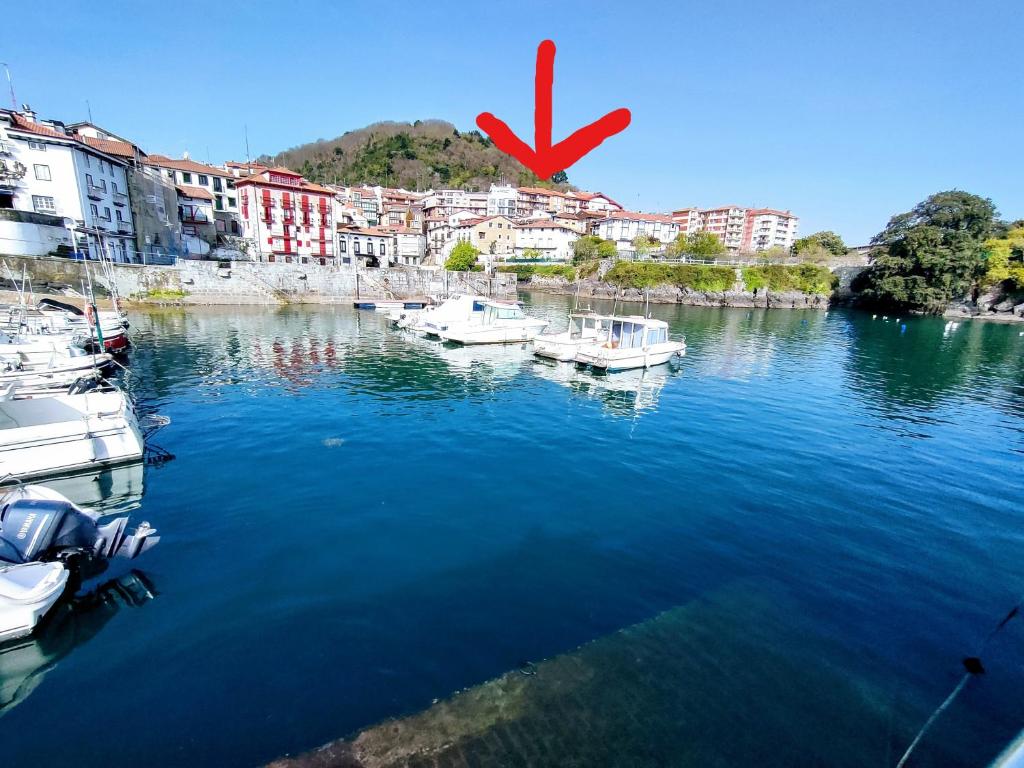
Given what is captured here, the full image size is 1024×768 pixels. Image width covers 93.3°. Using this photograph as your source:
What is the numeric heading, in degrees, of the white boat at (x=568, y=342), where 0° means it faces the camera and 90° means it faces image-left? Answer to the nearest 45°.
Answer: approximately 45°

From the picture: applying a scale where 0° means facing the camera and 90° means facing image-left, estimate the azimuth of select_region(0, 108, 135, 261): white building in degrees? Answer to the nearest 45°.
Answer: approximately 315°

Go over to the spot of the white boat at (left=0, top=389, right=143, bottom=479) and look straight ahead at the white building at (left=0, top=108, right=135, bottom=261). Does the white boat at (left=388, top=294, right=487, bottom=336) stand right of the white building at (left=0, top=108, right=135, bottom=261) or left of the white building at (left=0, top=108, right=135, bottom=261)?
right

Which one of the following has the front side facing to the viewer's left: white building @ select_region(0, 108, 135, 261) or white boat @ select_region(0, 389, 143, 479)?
the white boat

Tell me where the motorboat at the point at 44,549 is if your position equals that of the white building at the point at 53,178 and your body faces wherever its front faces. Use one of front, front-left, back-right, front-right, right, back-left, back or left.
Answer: front-right

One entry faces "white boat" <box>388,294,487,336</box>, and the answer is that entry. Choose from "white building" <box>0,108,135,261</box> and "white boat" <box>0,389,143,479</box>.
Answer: the white building

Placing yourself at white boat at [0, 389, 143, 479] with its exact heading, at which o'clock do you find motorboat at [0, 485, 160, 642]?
The motorboat is roughly at 9 o'clock from the white boat.

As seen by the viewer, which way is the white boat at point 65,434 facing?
to the viewer's left
